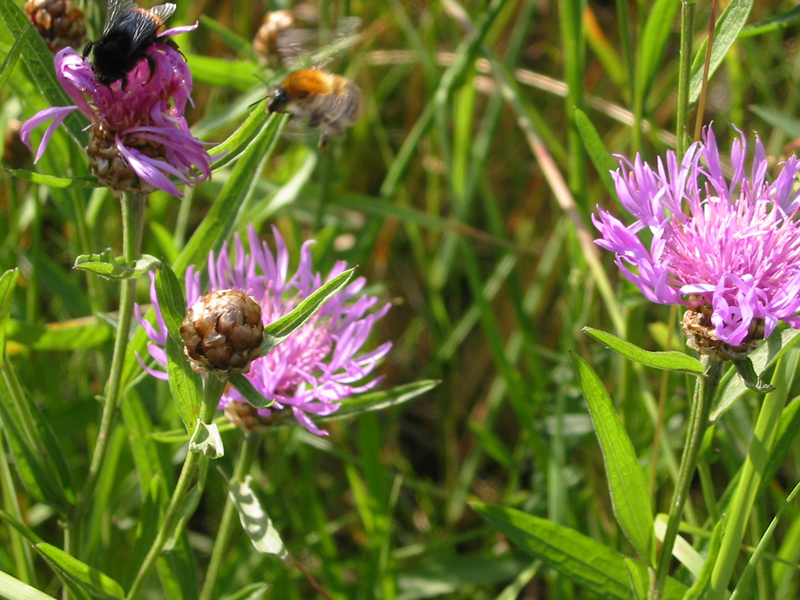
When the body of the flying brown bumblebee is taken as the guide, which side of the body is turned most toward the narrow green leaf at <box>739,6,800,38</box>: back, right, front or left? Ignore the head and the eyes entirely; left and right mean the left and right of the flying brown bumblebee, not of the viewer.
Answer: back

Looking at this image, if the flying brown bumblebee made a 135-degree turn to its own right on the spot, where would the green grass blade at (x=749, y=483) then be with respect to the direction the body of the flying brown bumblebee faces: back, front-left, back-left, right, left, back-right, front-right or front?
right

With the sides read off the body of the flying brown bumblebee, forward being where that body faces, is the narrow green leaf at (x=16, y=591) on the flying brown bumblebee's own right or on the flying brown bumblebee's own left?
on the flying brown bumblebee's own left

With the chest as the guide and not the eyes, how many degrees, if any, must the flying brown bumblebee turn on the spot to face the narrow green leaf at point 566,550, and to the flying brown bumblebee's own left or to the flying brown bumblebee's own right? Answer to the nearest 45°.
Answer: approximately 135° to the flying brown bumblebee's own left

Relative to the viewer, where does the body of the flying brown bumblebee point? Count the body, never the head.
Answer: to the viewer's left

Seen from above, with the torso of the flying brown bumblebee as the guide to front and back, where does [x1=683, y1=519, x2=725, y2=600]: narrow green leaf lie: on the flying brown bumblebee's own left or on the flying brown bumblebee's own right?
on the flying brown bumblebee's own left

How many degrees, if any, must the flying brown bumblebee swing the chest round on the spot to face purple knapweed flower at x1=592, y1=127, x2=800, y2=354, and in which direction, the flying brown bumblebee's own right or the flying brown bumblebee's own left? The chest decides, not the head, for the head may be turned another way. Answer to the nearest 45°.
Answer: approximately 135° to the flying brown bumblebee's own left

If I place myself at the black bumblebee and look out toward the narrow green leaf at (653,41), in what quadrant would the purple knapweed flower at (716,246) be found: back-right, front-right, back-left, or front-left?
front-right
